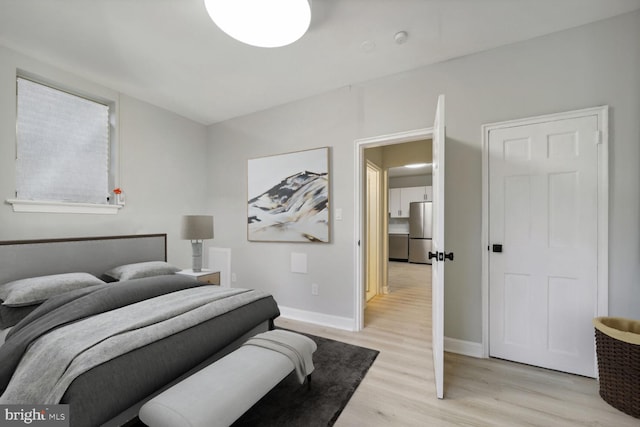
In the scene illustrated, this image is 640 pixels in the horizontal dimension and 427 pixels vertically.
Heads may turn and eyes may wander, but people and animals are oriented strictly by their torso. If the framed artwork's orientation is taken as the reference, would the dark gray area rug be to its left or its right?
on its left

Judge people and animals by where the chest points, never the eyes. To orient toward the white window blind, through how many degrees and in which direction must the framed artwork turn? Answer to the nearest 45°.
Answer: approximately 45° to its right

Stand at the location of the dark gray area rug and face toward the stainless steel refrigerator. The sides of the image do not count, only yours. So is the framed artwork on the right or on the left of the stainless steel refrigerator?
left

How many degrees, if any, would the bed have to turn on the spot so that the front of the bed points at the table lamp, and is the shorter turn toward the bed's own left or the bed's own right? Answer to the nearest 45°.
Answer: approximately 90° to the bed's own left

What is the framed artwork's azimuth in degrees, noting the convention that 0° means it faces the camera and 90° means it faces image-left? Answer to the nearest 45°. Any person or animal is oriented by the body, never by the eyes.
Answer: approximately 45°

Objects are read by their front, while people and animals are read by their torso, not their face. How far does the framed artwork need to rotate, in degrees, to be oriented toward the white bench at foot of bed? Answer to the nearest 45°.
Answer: approximately 45° to its left

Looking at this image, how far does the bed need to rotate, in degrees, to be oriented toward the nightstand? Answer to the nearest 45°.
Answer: approximately 90° to its left

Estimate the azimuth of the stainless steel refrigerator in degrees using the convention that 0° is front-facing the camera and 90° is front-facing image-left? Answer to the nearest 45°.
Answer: approximately 0°

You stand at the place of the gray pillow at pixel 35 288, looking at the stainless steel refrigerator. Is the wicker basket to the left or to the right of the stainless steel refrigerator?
right

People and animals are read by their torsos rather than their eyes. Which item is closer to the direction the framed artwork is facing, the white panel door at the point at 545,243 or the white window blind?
the white window blind

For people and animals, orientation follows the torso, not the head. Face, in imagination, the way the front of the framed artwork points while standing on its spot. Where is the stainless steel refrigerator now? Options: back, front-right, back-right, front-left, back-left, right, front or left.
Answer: back

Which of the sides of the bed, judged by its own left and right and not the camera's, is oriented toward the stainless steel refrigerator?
left

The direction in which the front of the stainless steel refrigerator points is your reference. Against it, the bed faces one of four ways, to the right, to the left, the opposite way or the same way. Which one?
to the left
